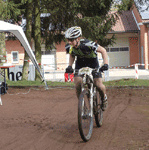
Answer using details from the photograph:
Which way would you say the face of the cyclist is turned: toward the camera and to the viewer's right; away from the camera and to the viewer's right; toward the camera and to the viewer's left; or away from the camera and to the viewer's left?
toward the camera and to the viewer's left

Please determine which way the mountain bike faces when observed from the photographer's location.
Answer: facing the viewer

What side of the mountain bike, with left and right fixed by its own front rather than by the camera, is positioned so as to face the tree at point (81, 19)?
back
